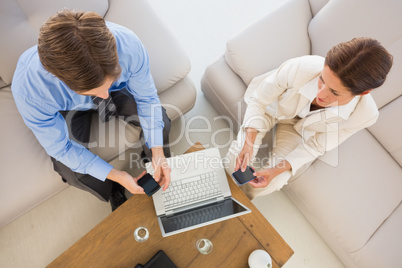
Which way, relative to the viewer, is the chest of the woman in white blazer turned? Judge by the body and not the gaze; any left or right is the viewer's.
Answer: facing the viewer and to the left of the viewer

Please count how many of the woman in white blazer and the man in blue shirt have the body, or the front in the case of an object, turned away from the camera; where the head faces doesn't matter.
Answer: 0

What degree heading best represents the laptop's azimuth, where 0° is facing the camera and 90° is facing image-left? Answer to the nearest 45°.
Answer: approximately 180°

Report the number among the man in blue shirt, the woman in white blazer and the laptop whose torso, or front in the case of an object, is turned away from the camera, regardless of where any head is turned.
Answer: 1

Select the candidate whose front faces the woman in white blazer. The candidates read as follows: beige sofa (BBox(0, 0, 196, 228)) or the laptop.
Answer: the beige sofa

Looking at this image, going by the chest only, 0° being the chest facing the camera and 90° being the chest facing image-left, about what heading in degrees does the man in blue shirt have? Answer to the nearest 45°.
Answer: approximately 315°

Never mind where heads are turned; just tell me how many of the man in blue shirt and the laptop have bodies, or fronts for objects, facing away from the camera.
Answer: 1

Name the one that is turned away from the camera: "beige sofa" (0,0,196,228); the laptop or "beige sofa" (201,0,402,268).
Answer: the laptop

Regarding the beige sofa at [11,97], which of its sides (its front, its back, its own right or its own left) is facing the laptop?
front

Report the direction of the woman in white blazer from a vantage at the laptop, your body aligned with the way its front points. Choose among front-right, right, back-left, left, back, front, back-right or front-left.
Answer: right

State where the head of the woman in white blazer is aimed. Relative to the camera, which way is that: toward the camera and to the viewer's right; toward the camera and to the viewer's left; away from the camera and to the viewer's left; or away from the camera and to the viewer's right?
toward the camera and to the viewer's left

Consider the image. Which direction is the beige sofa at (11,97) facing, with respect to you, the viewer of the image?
facing the viewer and to the right of the viewer

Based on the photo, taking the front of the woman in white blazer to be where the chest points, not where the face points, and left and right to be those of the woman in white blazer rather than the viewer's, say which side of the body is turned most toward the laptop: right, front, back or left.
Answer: front
